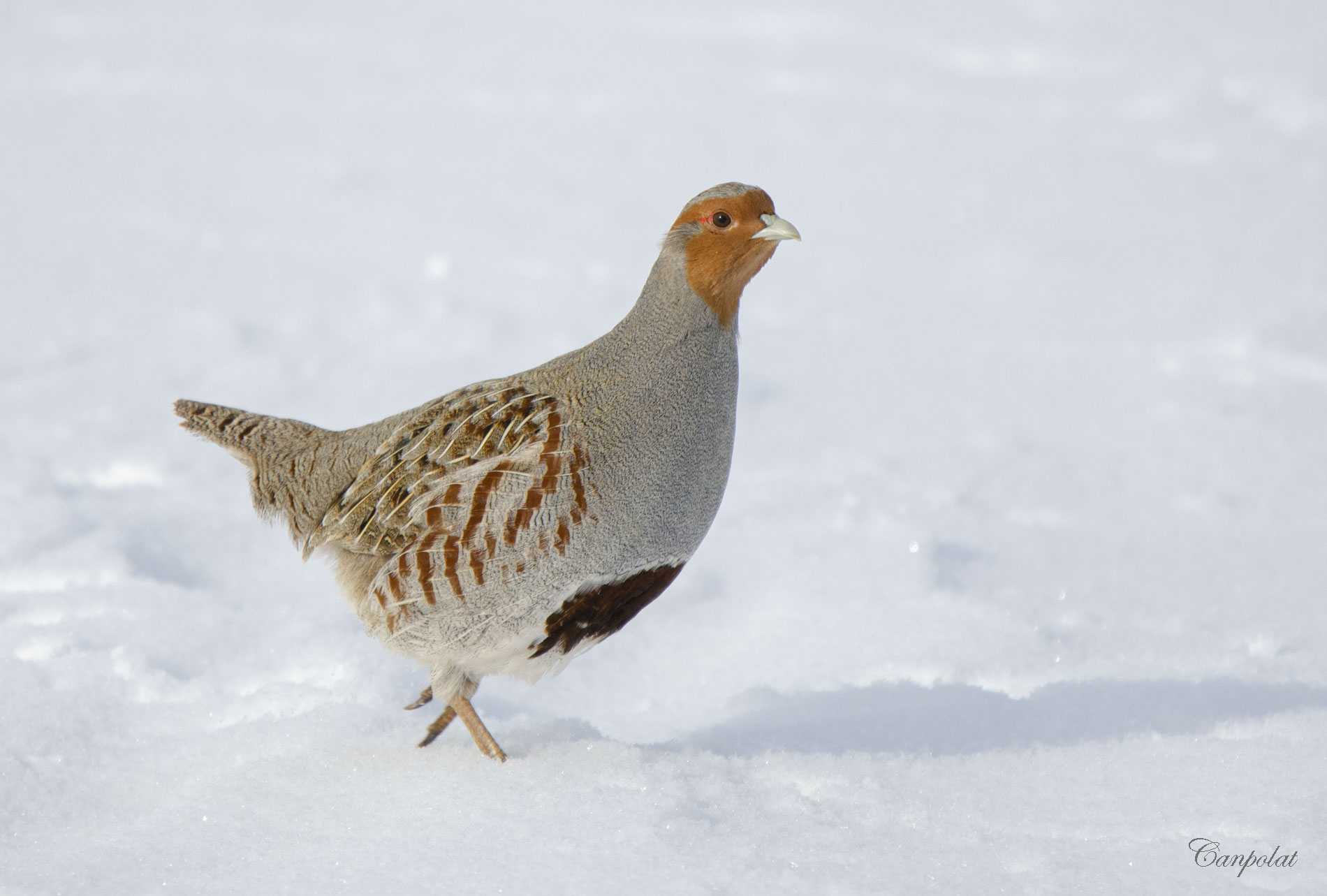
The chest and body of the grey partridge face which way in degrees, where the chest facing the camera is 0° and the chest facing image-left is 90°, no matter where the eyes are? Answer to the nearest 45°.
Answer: approximately 270°
